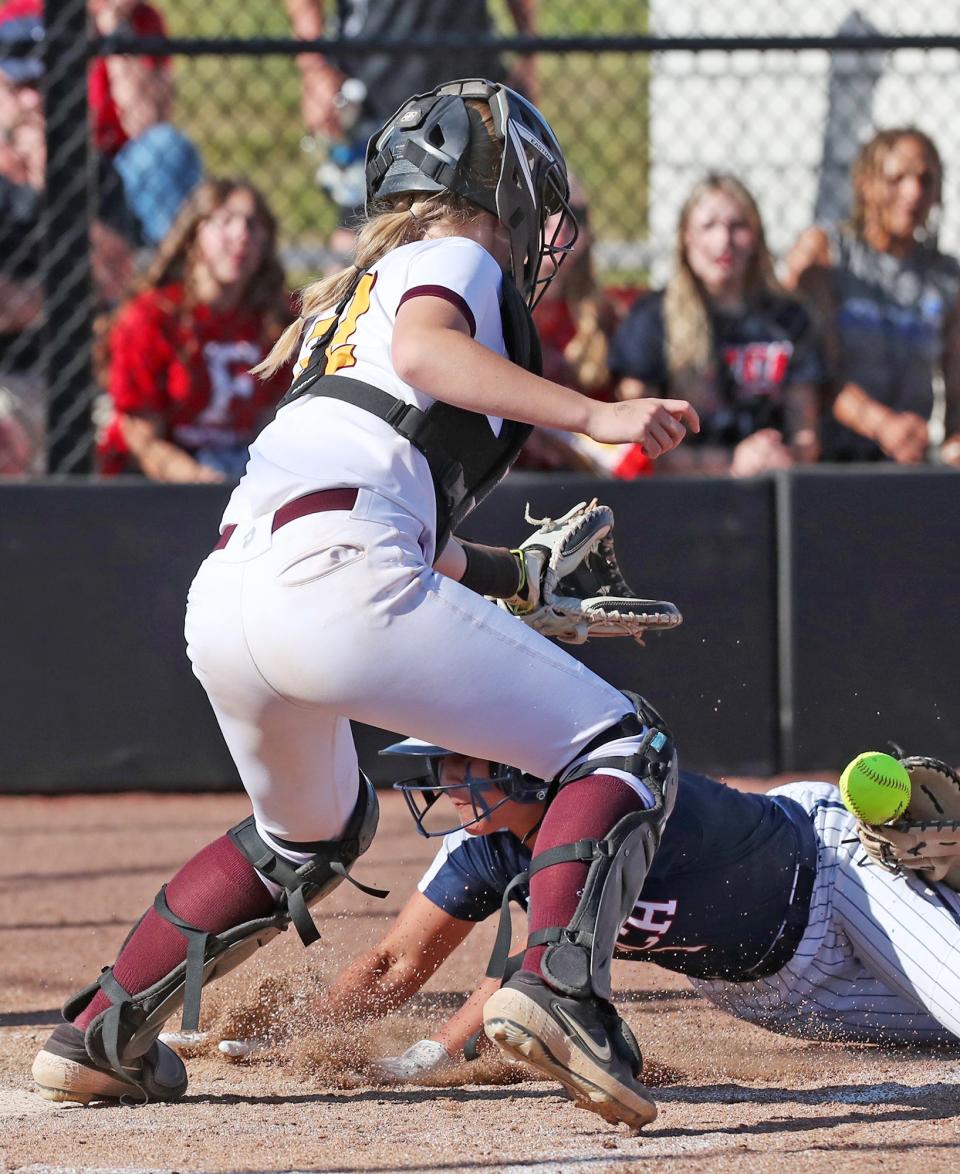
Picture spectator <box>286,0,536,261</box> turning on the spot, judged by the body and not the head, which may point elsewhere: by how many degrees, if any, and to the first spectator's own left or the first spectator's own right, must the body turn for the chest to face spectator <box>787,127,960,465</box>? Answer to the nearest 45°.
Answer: approximately 45° to the first spectator's own left

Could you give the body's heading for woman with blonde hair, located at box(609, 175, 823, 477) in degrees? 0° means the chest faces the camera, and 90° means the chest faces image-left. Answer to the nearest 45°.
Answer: approximately 0°

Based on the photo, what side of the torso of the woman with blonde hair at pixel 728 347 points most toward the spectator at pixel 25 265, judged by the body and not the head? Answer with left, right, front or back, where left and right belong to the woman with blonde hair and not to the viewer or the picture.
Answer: right

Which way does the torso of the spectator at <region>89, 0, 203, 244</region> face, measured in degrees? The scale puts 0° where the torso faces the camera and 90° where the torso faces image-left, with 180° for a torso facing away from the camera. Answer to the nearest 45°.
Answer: approximately 315°

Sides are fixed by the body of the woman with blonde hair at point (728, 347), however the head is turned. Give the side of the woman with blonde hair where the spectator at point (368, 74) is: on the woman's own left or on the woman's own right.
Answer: on the woman's own right

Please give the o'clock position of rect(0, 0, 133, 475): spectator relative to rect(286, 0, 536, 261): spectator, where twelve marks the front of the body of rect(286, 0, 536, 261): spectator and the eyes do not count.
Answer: rect(0, 0, 133, 475): spectator is roughly at 2 o'clock from rect(286, 0, 536, 261): spectator.
